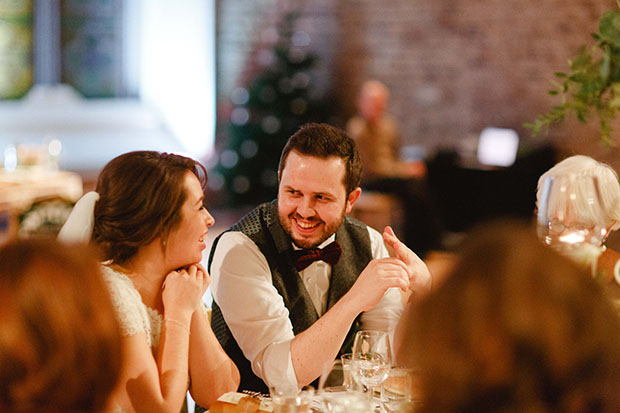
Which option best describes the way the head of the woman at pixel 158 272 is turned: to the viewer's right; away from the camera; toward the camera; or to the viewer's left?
to the viewer's right

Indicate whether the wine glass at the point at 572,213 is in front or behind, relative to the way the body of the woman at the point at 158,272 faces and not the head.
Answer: in front

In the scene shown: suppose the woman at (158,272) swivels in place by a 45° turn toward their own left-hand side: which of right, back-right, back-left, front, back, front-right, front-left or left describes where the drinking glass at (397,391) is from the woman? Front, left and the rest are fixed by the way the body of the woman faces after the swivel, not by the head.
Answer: front-right
